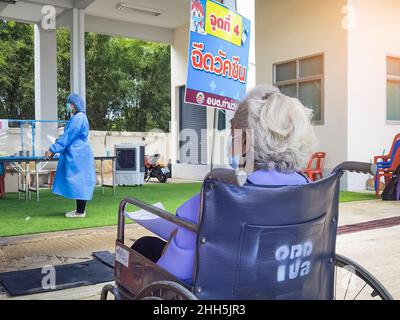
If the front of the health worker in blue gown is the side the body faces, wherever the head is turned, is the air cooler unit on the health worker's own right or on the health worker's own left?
on the health worker's own right

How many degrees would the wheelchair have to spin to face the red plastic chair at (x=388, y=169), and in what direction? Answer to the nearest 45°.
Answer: approximately 45° to its right

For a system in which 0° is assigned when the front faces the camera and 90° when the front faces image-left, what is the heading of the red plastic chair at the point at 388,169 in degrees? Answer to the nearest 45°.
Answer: approximately 90°

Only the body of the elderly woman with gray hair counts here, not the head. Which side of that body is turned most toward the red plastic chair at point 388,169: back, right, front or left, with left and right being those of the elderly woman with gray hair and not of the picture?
right

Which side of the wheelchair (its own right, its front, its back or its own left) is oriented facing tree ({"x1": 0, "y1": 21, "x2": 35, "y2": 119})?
front

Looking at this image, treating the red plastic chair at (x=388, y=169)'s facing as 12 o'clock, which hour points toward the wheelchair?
The wheelchair is roughly at 9 o'clock from the red plastic chair.

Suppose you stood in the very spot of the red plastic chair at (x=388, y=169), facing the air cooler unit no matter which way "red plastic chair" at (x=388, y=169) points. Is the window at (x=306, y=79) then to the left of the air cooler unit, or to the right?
right

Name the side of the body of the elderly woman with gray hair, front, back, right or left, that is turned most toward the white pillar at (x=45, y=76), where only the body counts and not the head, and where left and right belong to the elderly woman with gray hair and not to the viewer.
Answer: front

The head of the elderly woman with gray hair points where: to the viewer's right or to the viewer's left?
to the viewer's left

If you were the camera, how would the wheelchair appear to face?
facing away from the viewer and to the left of the viewer

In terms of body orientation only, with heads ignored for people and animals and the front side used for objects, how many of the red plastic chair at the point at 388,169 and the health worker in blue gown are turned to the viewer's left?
2

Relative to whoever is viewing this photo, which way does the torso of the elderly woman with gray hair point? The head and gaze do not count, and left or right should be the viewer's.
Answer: facing away from the viewer and to the left of the viewer

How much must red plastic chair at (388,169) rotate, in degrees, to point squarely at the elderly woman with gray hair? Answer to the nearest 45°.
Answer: approximately 90° to its left

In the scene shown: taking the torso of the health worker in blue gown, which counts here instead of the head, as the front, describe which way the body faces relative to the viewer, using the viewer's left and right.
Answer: facing to the left of the viewer

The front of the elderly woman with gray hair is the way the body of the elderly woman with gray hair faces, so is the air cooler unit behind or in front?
in front
